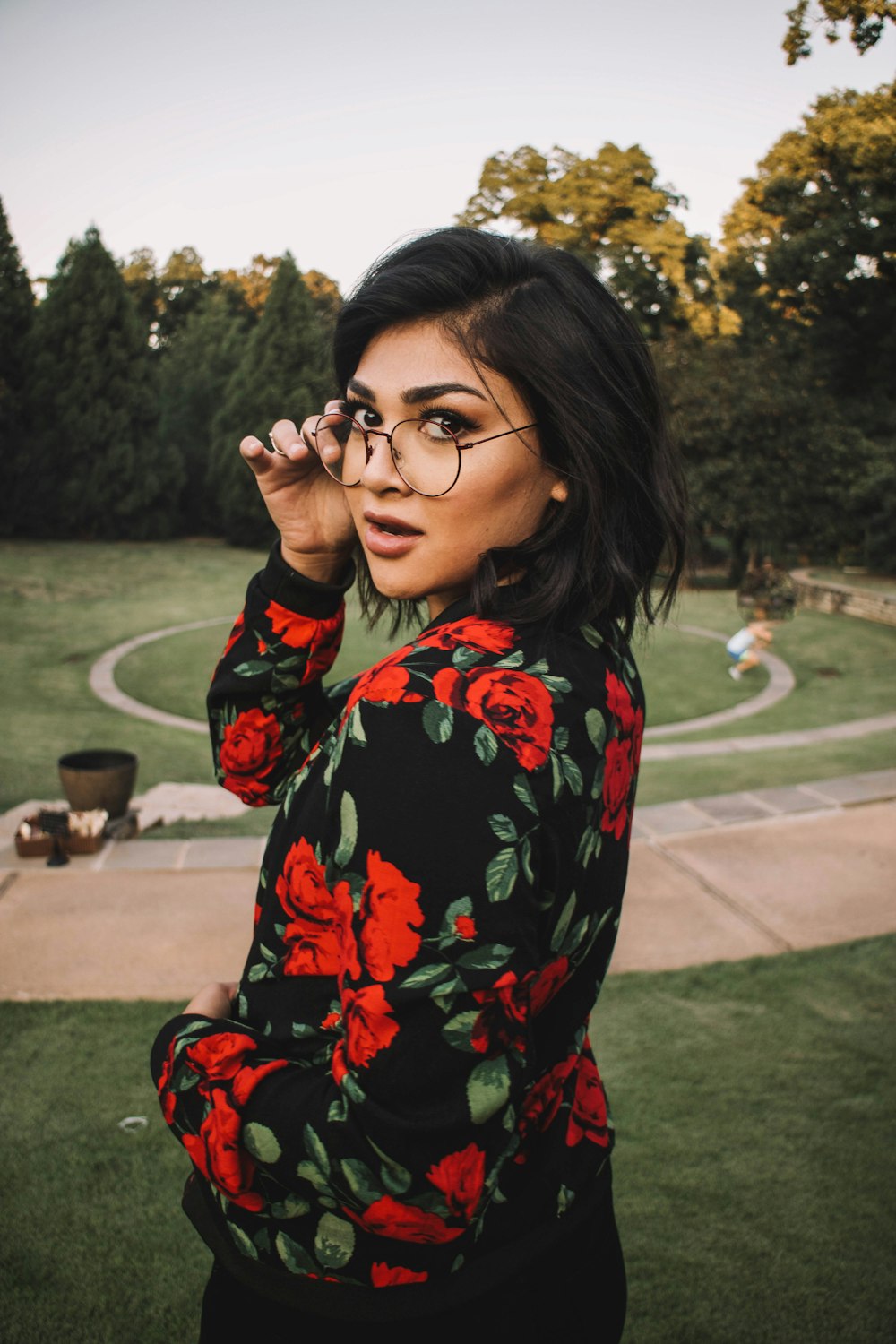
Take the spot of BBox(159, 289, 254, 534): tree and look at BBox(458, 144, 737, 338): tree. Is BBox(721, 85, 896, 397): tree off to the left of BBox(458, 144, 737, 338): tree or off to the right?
right

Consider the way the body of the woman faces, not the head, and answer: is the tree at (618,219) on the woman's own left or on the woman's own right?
on the woman's own right

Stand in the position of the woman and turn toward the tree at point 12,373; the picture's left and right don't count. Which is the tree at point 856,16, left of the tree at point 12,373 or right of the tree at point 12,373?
right
